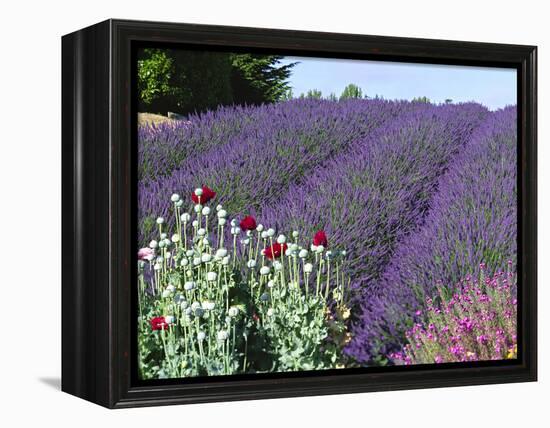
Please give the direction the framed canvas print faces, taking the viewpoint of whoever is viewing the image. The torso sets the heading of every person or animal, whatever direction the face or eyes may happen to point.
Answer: facing the viewer and to the right of the viewer
